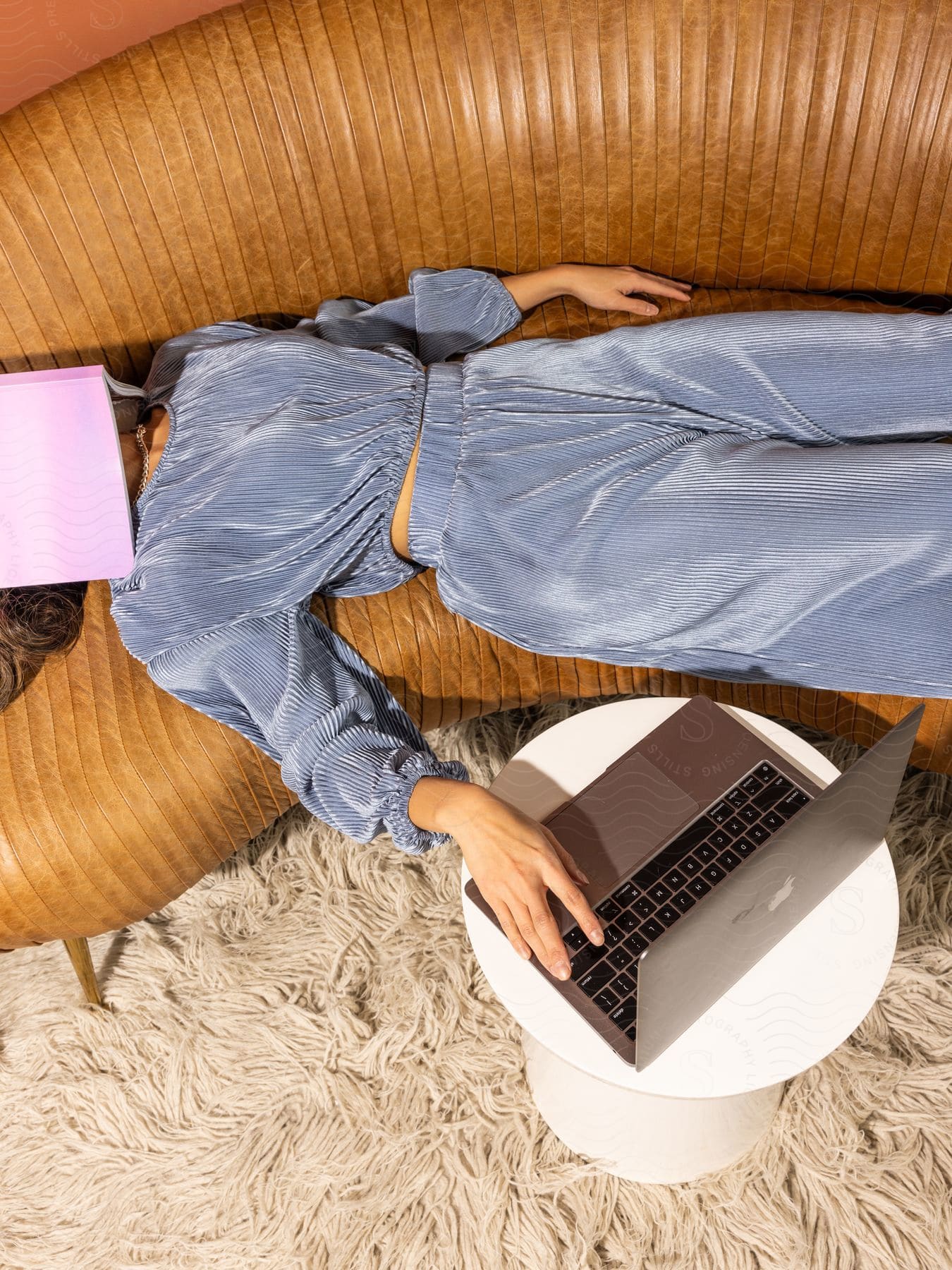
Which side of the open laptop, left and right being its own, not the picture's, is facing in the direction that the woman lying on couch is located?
front

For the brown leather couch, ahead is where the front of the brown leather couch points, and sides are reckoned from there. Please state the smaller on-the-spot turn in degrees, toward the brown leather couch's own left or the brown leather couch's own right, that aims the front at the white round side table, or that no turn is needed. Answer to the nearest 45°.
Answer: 0° — it already faces it

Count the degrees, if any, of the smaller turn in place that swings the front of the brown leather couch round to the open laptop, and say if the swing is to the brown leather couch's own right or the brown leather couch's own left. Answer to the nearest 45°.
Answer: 0° — it already faces it

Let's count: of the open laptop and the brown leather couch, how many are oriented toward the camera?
1

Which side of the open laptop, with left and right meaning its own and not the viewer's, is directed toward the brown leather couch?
front

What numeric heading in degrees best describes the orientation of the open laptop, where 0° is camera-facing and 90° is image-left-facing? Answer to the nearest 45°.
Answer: approximately 135°

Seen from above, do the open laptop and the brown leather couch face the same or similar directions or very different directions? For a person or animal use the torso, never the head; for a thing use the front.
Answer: very different directions

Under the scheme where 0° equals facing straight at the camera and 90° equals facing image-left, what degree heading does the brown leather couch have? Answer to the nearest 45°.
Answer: approximately 0°
